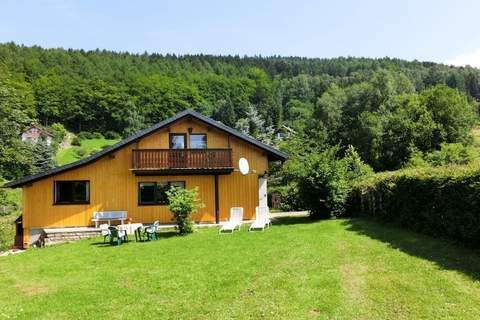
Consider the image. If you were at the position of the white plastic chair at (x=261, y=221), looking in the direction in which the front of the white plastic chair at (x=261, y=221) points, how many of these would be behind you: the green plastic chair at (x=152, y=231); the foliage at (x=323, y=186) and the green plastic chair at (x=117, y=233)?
1

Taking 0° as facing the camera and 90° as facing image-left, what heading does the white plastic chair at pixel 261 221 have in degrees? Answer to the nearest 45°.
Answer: approximately 45°

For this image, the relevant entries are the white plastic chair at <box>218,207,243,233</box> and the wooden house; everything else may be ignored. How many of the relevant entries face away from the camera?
0

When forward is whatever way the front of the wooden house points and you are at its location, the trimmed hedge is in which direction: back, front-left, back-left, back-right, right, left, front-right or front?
front-left

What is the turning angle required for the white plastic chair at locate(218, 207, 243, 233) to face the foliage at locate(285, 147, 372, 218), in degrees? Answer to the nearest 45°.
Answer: approximately 135° to its left

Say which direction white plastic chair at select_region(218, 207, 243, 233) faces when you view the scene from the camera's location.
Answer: facing the viewer and to the left of the viewer

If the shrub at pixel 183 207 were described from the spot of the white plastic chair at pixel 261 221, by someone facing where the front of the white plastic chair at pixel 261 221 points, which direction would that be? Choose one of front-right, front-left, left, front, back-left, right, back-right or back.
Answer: front-right

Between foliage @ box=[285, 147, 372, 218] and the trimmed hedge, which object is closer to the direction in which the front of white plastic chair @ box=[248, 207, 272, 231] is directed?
the trimmed hedge

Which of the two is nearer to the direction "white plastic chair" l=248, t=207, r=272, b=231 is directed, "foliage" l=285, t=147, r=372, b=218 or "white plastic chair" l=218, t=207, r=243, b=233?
the white plastic chair

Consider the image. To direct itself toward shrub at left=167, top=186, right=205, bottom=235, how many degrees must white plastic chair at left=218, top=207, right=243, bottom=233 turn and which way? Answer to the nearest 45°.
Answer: approximately 45° to its right

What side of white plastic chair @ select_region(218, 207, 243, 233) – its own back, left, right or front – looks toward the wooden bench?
right

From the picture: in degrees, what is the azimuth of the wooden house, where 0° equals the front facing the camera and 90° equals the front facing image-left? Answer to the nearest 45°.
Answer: approximately 0°

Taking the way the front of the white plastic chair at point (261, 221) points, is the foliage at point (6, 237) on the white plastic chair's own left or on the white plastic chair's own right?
on the white plastic chair's own right

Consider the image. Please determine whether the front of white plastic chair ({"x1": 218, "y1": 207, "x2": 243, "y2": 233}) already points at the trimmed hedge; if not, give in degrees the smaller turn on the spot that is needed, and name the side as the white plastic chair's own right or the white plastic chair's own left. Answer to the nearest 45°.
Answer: approximately 90° to the white plastic chair's own left

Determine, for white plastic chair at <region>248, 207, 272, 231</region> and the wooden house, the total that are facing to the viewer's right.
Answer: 0
